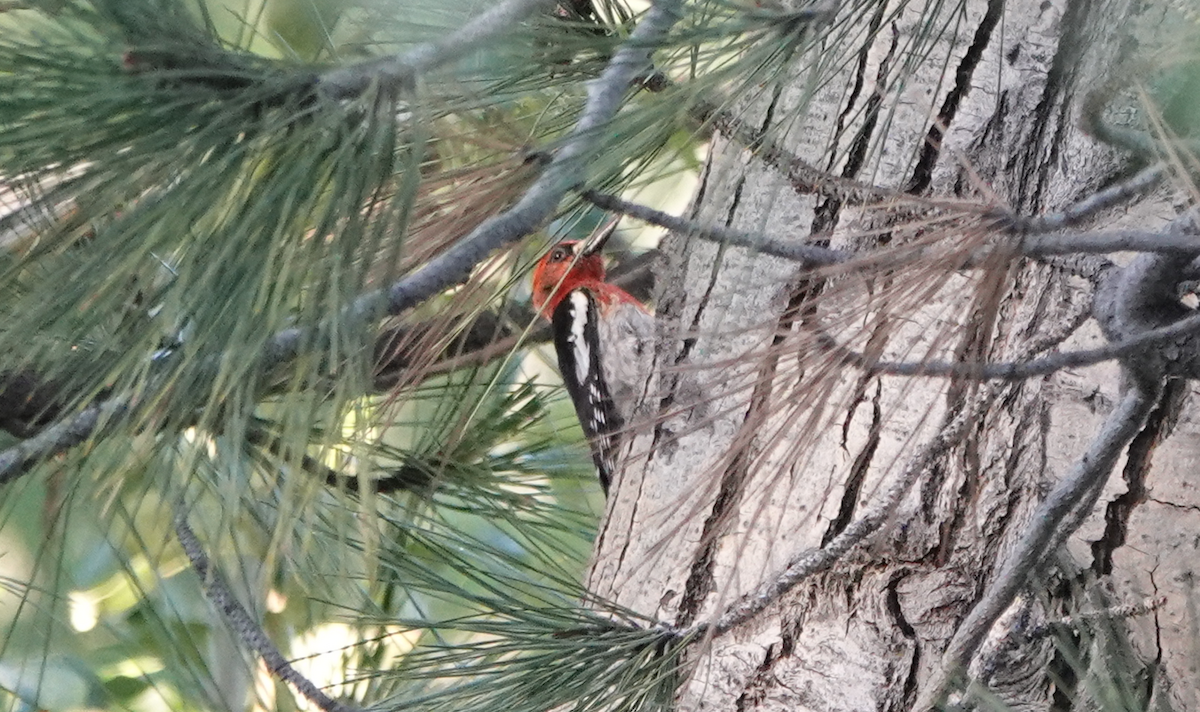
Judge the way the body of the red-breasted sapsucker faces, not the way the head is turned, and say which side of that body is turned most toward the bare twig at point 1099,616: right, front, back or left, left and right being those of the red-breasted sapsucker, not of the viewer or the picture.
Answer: front

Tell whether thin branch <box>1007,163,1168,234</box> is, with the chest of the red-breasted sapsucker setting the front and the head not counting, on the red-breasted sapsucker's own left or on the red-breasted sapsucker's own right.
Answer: on the red-breasted sapsucker's own right

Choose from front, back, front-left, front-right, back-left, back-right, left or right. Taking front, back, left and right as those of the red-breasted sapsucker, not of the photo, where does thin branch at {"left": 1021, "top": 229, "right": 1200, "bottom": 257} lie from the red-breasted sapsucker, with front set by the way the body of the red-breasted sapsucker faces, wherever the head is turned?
front

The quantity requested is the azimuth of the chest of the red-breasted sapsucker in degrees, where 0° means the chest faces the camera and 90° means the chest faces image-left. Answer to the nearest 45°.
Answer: approximately 270°
